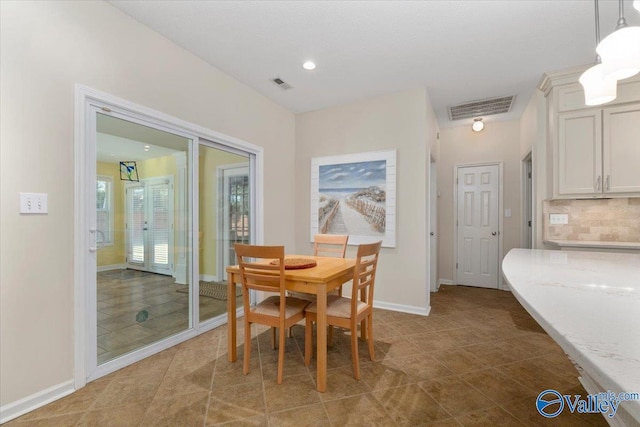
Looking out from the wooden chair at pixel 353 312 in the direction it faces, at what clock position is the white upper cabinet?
The white upper cabinet is roughly at 4 o'clock from the wooden chair.

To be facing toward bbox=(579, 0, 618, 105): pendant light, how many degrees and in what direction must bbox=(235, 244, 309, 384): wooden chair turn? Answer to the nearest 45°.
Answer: approximately 90° to its right

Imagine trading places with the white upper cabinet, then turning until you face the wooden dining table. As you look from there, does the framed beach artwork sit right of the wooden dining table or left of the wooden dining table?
right

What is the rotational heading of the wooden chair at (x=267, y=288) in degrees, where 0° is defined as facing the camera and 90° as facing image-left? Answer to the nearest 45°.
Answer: approximately 225°

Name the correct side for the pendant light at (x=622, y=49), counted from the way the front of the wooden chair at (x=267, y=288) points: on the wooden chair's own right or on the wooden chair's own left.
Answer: on the wooden chair's own right

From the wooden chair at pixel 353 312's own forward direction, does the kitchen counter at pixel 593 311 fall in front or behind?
behind

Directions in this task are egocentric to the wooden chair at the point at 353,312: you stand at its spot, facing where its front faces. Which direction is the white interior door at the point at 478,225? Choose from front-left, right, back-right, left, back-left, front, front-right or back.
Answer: right

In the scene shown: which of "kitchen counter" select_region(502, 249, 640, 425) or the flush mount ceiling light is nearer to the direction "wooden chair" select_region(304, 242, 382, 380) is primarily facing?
the flush mount ceiling light

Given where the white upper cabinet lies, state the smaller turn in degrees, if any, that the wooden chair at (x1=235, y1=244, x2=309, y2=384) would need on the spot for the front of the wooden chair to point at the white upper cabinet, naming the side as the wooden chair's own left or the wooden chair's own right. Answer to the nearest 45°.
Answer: approximately 45° to the wooden chair's own right

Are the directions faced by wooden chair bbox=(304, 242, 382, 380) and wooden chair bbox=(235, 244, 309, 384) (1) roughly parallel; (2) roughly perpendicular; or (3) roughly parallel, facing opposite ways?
roughly perpendicular

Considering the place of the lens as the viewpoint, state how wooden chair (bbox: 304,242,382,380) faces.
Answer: facing away from the viewer and to the left of the viewer

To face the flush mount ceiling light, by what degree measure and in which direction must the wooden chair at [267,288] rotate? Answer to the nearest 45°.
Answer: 0° — it already faces it
